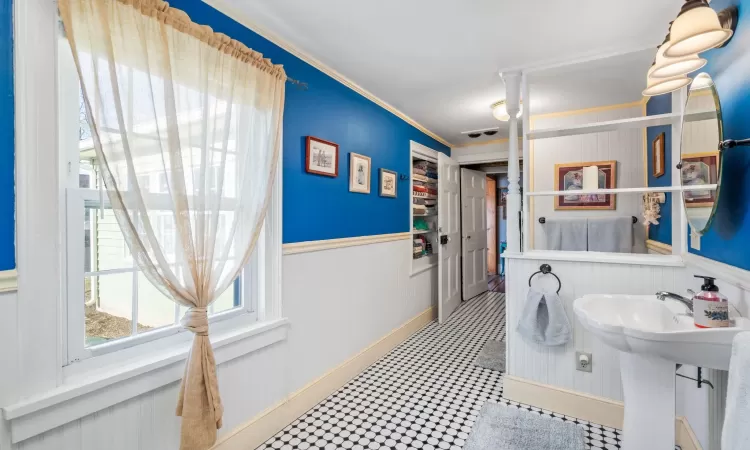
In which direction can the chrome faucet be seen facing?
to the viewer's left

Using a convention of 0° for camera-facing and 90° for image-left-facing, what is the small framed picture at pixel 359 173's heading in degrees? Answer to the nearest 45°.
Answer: approximately 315°

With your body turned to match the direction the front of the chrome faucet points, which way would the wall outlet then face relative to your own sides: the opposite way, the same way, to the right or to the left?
to the left

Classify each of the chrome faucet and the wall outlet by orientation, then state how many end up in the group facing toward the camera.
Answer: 1

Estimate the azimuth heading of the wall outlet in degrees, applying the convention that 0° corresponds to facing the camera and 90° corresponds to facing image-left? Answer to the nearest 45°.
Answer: approximately 0°

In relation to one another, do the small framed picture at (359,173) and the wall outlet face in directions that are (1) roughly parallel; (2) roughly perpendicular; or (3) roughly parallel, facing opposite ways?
roughly perpendicular

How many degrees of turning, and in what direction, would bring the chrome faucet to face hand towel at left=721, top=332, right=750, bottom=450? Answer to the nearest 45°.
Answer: approximately 90° to its left

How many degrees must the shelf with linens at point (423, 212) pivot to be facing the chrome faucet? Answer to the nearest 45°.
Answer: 0° — it already faces it

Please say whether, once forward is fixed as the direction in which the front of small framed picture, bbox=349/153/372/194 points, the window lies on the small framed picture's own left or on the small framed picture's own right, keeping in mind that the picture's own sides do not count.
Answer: on the small framed picture's own right

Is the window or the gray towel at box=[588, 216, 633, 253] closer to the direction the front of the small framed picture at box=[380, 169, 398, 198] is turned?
the gray towel
